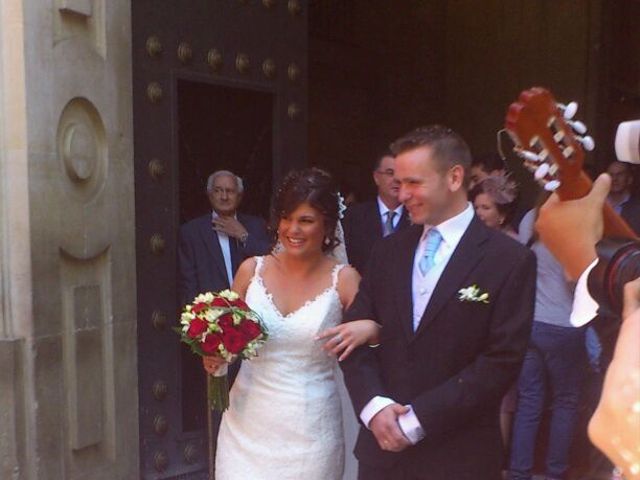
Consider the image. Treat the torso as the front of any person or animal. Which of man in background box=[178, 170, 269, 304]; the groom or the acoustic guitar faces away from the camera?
the acoustic guitar

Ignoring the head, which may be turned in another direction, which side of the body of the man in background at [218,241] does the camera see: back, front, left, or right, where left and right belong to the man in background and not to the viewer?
front

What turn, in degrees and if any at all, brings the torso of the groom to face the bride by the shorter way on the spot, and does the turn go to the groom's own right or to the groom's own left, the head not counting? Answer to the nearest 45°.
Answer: approximately 90° to the groom's own right

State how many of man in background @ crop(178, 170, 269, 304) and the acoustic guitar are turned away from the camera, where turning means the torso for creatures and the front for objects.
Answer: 1

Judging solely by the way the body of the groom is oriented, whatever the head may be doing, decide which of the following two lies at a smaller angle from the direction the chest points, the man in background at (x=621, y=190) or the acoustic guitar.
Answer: the acoustic guitar

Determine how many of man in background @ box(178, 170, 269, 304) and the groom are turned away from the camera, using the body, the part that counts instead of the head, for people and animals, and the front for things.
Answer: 0

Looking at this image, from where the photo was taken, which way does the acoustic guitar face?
away from the camera

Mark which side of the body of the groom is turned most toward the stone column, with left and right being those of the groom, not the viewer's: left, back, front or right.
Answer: right

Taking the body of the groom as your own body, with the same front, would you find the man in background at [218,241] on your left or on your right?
on your right

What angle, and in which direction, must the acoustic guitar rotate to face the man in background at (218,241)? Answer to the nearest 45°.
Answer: approximately 45° to its left
